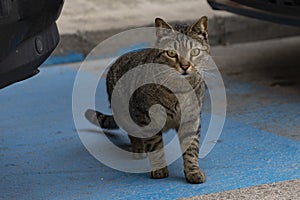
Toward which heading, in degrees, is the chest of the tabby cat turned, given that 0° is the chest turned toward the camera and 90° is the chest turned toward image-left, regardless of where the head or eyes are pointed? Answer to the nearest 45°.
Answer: approximately 315°

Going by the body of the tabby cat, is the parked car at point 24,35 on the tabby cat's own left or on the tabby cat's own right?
on the tabby cat's own right

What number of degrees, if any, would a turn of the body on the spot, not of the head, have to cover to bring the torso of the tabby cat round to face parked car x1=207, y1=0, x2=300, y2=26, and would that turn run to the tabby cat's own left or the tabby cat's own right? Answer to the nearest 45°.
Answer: approximately 90° to the tabby cat's own left
